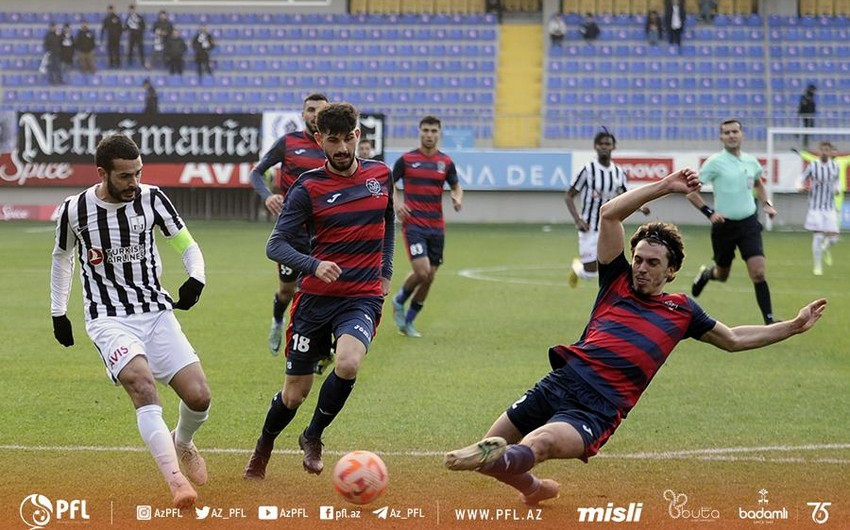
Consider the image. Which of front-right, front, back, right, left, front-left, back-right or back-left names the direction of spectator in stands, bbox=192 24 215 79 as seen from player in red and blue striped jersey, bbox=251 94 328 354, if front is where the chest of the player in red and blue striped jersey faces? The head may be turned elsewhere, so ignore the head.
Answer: back

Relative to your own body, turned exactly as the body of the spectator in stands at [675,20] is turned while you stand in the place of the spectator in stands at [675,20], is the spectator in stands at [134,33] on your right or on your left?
on your right

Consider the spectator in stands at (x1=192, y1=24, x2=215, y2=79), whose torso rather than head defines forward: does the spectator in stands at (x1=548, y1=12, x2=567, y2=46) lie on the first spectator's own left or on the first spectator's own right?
on the first spectator's own left

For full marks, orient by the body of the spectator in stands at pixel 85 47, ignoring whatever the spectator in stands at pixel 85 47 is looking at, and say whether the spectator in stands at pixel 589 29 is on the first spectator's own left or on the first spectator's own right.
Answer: on the first spectator's own left

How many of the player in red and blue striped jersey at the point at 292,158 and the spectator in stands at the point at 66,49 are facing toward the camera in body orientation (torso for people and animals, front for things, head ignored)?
2

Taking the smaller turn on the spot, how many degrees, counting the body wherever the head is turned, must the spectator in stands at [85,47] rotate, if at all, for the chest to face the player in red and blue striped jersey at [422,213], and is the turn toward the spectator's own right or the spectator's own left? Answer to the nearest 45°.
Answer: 0° — they already face them

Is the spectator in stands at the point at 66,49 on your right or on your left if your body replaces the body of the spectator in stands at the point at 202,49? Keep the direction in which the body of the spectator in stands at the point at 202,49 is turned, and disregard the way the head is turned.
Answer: on your right

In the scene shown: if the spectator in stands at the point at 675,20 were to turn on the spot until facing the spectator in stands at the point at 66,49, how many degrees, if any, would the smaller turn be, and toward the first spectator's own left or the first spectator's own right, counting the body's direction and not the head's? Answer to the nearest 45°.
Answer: approximately 90° to the first spectator's own right

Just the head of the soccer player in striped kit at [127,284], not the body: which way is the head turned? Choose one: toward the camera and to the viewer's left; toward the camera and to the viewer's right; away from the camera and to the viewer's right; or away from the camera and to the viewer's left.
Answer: toward the camera and to the viewer's right

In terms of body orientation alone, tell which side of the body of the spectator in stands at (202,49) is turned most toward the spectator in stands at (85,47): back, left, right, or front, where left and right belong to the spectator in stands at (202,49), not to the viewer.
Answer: right
